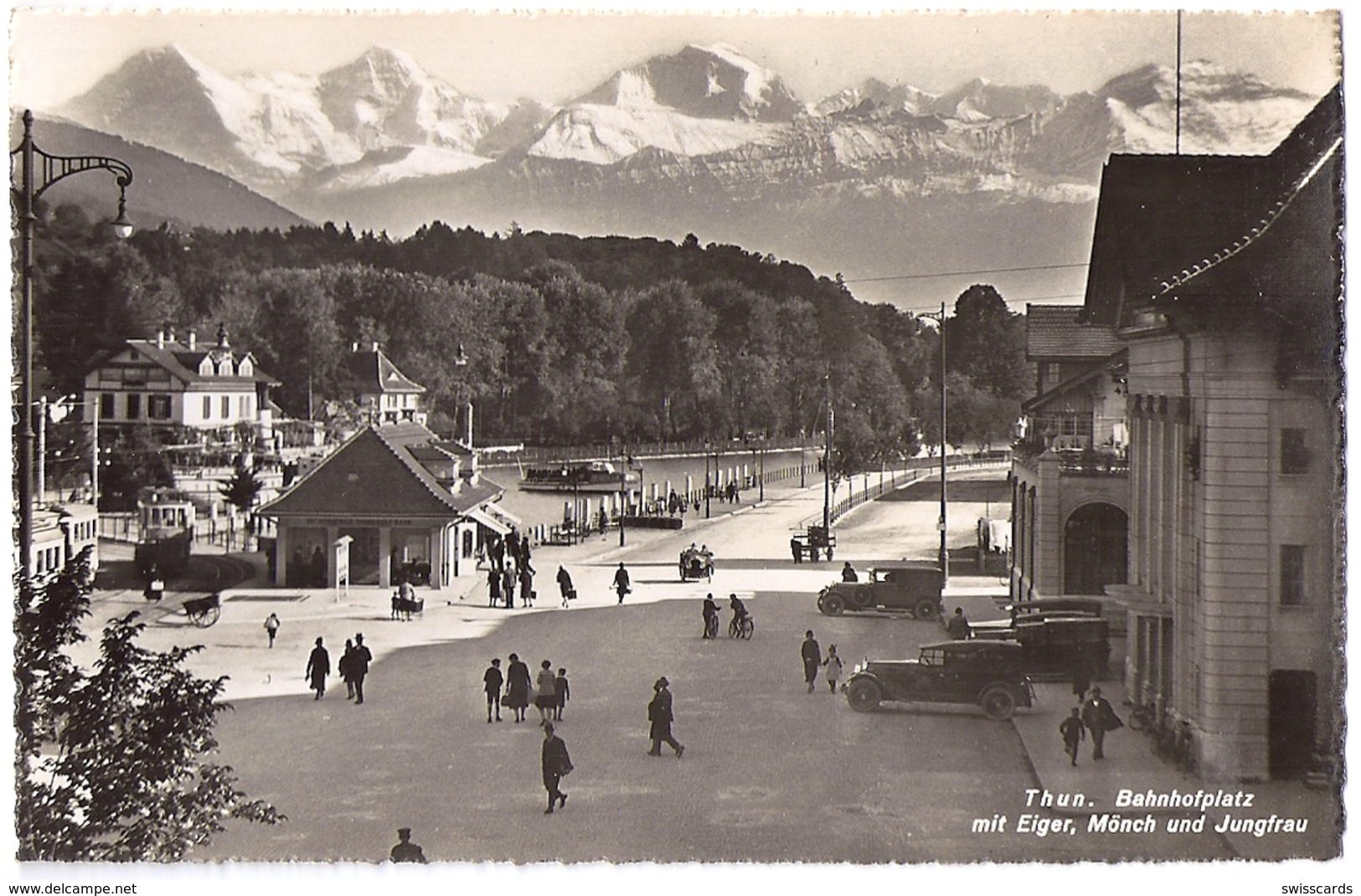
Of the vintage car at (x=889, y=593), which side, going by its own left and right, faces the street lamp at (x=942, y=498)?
right

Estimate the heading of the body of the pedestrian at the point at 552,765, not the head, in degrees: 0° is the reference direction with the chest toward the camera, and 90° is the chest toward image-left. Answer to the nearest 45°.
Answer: approximately 45°

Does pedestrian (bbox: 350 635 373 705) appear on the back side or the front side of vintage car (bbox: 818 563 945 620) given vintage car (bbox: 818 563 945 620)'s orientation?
on the front side

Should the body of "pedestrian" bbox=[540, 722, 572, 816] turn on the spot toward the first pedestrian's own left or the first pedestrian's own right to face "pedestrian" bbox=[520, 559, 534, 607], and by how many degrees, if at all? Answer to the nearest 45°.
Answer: approximately 135° to the first pedestrian's own right

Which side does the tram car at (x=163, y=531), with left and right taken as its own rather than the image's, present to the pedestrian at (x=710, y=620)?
left

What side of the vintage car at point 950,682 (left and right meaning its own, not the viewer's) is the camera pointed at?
left

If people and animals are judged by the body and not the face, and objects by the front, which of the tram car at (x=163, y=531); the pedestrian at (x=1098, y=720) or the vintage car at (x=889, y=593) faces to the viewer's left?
the vintage car

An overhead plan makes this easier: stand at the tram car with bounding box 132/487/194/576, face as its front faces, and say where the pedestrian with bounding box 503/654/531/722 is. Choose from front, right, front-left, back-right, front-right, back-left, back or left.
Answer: front-left

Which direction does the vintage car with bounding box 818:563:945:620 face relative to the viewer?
to the viewer's left

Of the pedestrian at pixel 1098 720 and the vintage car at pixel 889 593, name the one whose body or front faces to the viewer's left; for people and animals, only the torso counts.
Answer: the vintage car

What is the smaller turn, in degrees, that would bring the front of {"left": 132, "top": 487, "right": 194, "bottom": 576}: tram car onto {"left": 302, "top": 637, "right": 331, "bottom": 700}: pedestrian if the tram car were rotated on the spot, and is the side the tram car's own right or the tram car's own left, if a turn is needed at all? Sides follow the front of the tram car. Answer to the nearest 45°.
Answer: approximately 45° to the tram car's own left

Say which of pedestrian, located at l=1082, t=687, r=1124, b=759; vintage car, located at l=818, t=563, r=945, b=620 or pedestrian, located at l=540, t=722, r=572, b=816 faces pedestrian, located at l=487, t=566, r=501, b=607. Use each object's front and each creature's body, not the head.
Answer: the vintage car

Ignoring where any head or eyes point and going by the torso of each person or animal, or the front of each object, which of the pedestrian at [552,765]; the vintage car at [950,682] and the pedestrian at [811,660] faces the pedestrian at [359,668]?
the vintage car

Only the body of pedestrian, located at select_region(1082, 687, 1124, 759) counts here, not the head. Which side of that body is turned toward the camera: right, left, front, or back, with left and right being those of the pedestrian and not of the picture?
front
